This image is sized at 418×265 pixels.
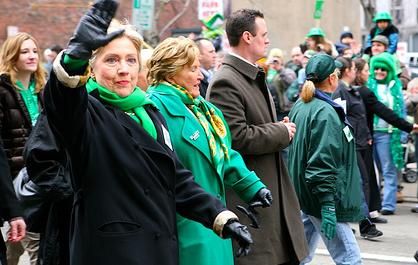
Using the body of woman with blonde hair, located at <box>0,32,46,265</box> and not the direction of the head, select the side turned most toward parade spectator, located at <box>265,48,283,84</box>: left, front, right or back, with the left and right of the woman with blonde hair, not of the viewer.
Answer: left

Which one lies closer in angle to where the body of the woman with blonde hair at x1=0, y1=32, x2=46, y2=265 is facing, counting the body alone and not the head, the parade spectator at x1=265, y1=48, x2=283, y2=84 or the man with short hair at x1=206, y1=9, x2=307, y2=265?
the man with short hair

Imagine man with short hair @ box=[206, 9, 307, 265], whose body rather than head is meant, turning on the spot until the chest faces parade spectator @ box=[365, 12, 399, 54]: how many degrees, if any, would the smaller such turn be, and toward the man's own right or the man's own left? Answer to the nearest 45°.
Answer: approximately 90° to the man's own left

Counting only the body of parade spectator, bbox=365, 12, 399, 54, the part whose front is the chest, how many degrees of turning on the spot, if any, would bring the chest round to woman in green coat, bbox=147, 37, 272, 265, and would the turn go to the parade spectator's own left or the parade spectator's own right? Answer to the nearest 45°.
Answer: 0° — they already face them

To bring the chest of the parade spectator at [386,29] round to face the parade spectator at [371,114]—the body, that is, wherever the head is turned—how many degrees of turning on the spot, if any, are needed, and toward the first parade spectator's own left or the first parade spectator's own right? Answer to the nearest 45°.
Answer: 0° — they already face them

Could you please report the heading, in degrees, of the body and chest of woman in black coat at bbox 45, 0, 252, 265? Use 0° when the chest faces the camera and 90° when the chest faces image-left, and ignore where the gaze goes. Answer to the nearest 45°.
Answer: approximately 315°

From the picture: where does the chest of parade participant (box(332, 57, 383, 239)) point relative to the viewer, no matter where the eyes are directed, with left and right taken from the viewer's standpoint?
facing to the right of the viewer
